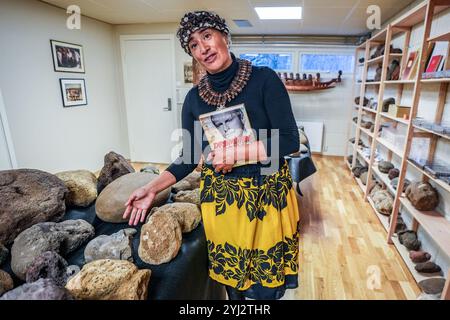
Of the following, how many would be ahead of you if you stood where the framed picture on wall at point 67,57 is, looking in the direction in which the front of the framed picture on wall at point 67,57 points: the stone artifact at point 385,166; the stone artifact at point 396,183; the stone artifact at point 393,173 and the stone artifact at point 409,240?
4

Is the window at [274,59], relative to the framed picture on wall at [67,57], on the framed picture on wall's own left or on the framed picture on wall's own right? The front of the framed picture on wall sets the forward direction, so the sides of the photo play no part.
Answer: on the framed picture on wall's own left

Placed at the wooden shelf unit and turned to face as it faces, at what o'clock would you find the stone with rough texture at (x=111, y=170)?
The stone with rough texture is roughly at 12 o'clock from the wooden shelf unit.

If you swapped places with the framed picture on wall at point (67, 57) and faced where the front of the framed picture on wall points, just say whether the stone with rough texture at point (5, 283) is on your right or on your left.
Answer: on your right

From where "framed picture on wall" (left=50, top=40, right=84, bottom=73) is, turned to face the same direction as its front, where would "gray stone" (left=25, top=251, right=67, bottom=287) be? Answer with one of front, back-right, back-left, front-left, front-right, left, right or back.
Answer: front-right

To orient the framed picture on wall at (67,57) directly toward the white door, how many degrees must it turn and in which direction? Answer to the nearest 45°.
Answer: approximately 90° to its left

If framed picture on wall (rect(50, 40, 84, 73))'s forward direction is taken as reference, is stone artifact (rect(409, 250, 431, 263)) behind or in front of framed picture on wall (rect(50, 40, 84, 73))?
in front

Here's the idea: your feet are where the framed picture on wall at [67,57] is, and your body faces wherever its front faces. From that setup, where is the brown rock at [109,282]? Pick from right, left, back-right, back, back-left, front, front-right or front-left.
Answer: front-right

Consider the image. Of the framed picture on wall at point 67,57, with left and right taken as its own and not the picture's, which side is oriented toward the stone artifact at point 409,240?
front

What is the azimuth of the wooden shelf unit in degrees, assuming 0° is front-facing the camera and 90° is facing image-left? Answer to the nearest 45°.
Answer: approximately 45°

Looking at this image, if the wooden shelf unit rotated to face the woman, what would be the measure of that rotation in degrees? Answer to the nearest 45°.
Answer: approximately 45° to its left

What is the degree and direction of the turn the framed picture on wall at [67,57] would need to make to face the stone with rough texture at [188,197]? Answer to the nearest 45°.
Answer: approximately 45° to its right

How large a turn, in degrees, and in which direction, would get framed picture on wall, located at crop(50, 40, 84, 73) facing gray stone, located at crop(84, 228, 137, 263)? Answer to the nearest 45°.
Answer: approximately 45° to its right

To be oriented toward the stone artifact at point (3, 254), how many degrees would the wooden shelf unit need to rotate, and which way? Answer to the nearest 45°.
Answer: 0° — it already faces it

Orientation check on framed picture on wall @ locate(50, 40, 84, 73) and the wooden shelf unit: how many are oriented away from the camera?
0
